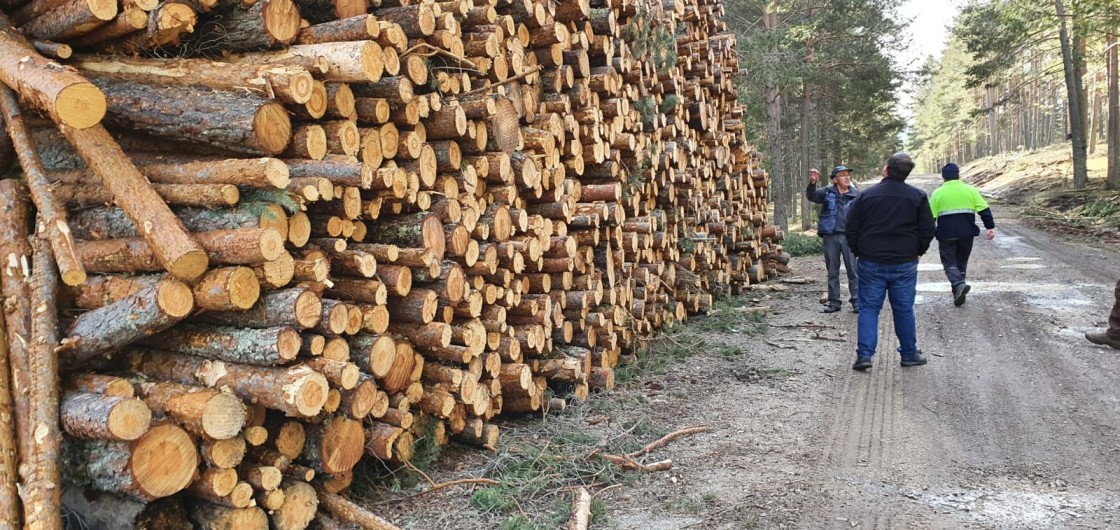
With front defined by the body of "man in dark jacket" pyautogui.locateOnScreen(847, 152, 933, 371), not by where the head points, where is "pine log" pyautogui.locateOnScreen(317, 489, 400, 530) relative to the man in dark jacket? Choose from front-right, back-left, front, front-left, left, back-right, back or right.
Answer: back-left

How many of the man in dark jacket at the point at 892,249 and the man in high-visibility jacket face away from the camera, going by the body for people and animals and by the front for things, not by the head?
2

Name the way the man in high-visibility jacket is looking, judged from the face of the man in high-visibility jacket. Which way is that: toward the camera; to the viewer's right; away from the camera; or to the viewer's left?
away from the camera

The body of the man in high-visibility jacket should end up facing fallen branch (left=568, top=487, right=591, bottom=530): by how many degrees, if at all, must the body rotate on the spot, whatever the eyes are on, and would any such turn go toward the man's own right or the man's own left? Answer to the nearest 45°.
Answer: approximately 180°

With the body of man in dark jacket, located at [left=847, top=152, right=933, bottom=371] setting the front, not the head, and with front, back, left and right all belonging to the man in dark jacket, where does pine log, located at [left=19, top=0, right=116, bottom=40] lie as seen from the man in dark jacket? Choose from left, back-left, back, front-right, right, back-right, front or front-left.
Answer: back-left

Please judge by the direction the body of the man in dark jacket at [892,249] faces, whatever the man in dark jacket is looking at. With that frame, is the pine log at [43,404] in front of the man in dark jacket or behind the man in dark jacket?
behind

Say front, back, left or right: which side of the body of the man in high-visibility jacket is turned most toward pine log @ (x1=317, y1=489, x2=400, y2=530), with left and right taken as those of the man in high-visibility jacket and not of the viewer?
back

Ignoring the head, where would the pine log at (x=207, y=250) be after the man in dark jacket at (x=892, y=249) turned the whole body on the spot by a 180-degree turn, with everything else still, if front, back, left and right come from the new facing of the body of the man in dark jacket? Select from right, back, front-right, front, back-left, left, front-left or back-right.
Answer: front-right

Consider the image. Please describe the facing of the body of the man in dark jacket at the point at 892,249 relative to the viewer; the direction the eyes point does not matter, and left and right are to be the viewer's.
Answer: facing away from the viewer

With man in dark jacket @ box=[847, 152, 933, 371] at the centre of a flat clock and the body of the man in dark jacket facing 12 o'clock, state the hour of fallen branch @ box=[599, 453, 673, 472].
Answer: The fallen branch is roughly at 7 o'clock from the man in dark jacket.

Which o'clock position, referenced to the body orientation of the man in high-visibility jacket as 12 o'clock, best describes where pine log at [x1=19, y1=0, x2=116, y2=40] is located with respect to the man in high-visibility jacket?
The pine log is roughly at 7 o'clock from the man in high-visibility jacket.

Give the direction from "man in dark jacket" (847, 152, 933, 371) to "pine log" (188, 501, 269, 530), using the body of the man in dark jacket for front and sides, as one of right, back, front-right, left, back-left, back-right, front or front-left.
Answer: back-left

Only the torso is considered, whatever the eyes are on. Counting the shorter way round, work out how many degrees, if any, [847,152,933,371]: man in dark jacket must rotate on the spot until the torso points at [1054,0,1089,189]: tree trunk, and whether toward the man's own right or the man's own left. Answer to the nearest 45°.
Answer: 0° — they already face it

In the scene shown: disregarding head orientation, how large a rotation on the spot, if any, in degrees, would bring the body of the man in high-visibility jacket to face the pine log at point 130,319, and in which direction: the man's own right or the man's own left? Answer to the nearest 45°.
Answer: approximately 135° to the man's own left

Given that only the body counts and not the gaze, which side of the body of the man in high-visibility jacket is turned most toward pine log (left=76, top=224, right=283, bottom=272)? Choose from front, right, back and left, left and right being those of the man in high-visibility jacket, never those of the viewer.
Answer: back

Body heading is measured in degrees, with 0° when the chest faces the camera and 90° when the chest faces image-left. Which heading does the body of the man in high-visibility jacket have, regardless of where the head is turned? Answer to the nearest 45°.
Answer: approximately 180°
